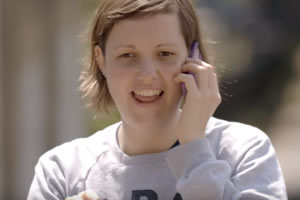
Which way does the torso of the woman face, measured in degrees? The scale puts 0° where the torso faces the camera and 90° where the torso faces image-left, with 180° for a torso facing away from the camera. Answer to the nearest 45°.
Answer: approximately 0°
